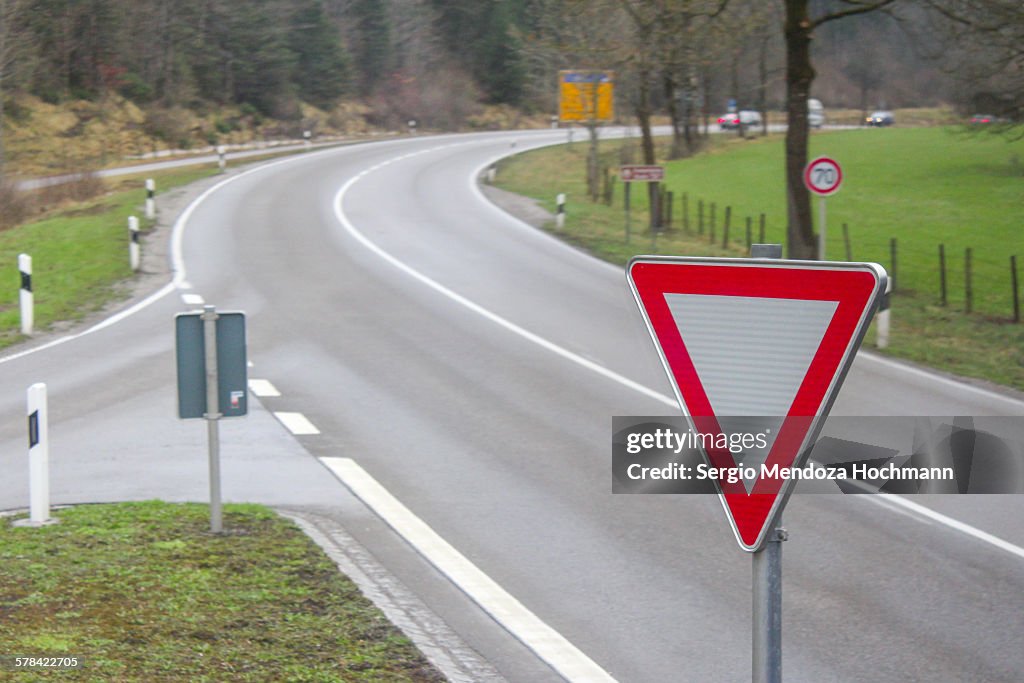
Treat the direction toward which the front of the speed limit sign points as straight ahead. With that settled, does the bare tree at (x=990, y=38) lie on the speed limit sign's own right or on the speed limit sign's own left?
on the speed limit sign's own left

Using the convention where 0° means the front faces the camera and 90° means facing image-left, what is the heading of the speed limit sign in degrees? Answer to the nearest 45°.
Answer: approximately 0°

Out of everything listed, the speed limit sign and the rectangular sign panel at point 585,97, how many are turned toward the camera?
2

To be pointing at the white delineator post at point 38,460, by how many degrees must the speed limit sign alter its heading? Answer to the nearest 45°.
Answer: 0° — it already faces it

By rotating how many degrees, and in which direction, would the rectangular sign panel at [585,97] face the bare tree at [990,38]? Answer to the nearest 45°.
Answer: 0° — it already faces it

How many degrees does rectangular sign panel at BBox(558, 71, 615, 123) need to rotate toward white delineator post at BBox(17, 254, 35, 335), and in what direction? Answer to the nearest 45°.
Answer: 0° — it already faces it

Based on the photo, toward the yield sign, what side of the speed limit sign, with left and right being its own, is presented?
front

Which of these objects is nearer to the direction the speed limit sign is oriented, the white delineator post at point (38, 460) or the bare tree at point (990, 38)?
the white delineator post

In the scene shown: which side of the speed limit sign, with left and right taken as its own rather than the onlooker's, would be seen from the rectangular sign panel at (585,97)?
back

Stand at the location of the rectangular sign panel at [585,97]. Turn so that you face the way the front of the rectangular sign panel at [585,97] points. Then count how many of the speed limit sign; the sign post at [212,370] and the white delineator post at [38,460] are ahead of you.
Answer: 3
